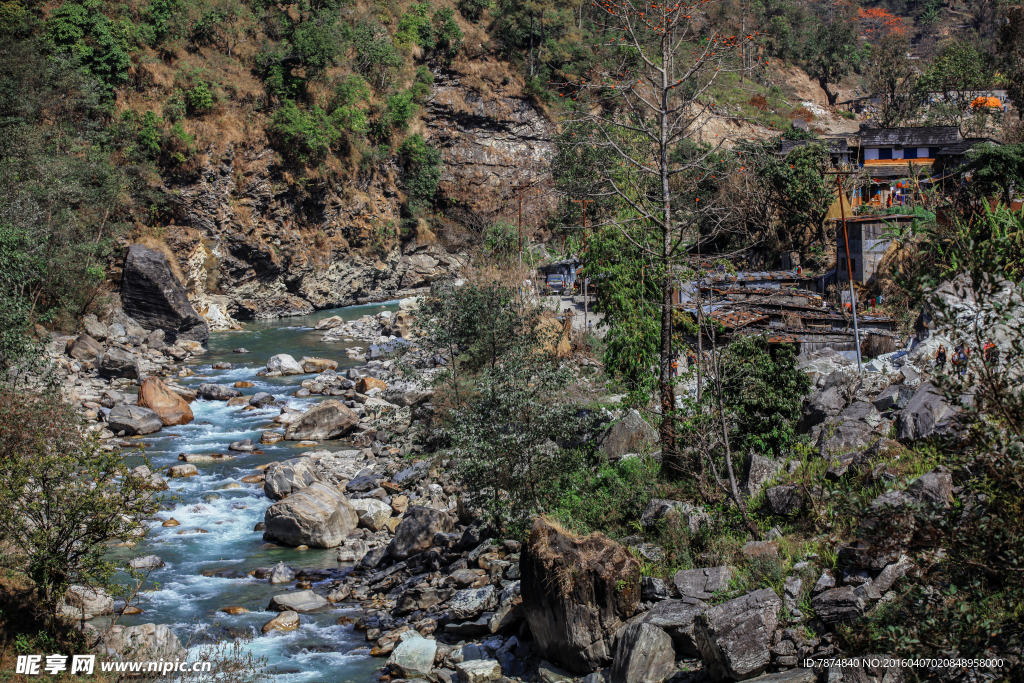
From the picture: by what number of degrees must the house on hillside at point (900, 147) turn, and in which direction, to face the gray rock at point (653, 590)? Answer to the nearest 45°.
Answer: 0° — it already faces it

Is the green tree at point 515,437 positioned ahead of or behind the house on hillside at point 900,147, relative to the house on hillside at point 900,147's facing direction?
ahead

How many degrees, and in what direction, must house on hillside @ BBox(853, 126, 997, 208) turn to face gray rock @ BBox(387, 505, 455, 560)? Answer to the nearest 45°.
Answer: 0° — it already faces it

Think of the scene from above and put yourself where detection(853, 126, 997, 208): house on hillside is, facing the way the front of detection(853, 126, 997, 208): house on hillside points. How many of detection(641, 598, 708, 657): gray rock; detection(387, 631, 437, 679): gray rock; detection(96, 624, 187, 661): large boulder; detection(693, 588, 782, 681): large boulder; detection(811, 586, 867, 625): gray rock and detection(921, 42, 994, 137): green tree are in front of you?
5

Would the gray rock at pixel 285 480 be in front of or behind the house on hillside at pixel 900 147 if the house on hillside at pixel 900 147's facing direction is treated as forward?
in front

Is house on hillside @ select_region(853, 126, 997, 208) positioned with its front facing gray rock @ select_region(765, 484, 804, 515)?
yes

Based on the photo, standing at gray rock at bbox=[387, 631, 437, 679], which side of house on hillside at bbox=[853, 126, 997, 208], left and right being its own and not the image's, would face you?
front

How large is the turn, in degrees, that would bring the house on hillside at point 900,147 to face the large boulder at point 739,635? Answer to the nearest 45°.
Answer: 0° — it already faces it

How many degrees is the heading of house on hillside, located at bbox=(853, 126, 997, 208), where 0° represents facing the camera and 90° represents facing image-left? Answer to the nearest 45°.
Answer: approximately 0°

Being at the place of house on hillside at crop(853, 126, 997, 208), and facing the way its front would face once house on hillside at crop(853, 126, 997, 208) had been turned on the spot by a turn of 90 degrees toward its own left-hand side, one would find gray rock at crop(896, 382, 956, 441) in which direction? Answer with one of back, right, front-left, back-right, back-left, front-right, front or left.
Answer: right

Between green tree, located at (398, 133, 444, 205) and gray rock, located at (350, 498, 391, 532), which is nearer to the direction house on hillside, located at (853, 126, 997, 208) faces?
the gray rock

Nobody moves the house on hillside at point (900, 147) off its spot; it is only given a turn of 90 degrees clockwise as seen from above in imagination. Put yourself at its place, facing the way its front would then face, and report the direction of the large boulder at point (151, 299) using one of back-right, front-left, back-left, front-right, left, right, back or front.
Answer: front-left

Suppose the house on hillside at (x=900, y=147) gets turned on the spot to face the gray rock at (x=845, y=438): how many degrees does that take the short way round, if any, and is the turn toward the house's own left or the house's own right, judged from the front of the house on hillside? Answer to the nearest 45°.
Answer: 0° — it already faces it

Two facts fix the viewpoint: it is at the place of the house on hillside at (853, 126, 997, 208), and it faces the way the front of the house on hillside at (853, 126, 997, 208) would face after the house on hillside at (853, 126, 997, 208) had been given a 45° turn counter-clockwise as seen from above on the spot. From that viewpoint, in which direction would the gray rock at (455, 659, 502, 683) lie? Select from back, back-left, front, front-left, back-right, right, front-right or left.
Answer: front-right
